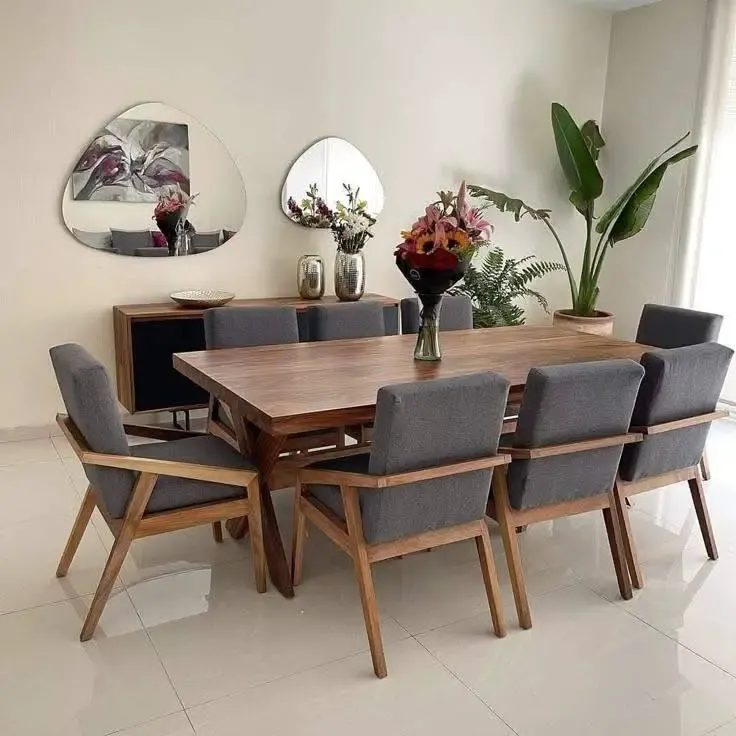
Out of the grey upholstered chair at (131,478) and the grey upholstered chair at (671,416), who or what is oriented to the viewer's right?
the grey upholstered chair at (131,478)

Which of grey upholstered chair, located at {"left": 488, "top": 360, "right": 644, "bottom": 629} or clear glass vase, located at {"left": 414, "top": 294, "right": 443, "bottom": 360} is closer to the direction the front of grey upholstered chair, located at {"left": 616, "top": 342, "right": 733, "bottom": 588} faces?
the clear glass vase

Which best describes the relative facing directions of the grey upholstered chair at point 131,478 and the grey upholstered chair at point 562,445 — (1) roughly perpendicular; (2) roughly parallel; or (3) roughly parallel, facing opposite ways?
roughly perpendicular

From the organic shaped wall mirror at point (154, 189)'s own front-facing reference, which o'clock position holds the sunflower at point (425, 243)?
The sunflower is roughly at 11 o'clock from the organic shaped wall mirror.

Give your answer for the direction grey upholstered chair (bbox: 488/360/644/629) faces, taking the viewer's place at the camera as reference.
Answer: facing away from the viewer and to the left of the viewer

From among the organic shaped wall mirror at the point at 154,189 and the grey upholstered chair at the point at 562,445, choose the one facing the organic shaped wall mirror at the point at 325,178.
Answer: the grey upholstered chair

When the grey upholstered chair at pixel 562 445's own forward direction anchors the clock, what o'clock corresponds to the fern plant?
The fern plant is roughly at 1 o'clock from the grey upholstered chair.

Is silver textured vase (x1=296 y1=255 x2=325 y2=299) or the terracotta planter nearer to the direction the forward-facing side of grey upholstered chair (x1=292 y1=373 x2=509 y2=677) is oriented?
the silver textured vase

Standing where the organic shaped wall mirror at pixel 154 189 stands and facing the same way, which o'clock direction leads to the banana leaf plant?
The banana leaf plant is roughly at 9 o'clock from the organic shaped wall mirror.

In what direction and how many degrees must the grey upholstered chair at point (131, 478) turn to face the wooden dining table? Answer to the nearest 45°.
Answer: approximately 45° to its left

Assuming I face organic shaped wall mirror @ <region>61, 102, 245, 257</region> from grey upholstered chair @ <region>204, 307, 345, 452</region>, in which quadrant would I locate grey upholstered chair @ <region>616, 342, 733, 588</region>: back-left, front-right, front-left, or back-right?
back-right

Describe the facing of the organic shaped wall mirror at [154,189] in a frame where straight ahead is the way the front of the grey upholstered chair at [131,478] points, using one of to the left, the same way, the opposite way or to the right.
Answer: to the right

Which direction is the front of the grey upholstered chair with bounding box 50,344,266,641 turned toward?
to the viewer's right

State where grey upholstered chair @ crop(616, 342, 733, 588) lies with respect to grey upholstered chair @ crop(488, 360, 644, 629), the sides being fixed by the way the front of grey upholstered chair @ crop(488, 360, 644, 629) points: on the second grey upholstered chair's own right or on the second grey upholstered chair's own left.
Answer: on the second grey upholstered chair's own right
